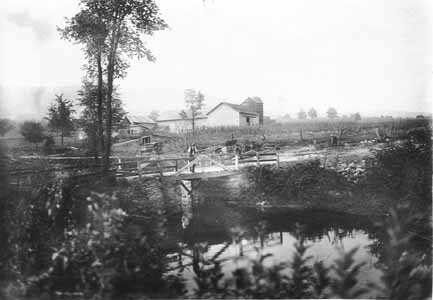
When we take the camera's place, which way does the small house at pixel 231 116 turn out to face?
facing the viewer and to the right of the viewer

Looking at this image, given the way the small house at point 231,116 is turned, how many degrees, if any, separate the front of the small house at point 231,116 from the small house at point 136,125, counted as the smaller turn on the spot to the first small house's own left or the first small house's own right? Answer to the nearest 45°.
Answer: approximately 90° to the first small house's own right

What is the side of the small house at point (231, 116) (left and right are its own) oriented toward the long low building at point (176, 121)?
right
